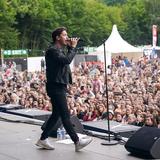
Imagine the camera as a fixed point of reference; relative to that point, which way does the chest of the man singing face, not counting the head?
to the viewer's right

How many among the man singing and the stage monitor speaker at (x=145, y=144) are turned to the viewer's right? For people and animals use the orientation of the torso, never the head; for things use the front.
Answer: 1

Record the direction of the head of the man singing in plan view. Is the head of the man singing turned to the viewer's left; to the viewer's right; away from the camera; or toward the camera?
to the viewer's right

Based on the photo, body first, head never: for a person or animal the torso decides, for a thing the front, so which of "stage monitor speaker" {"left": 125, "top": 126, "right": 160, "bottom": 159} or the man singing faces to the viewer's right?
the man singing

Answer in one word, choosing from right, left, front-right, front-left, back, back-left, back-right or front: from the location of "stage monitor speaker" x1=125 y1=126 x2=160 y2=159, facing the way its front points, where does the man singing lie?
front-right
